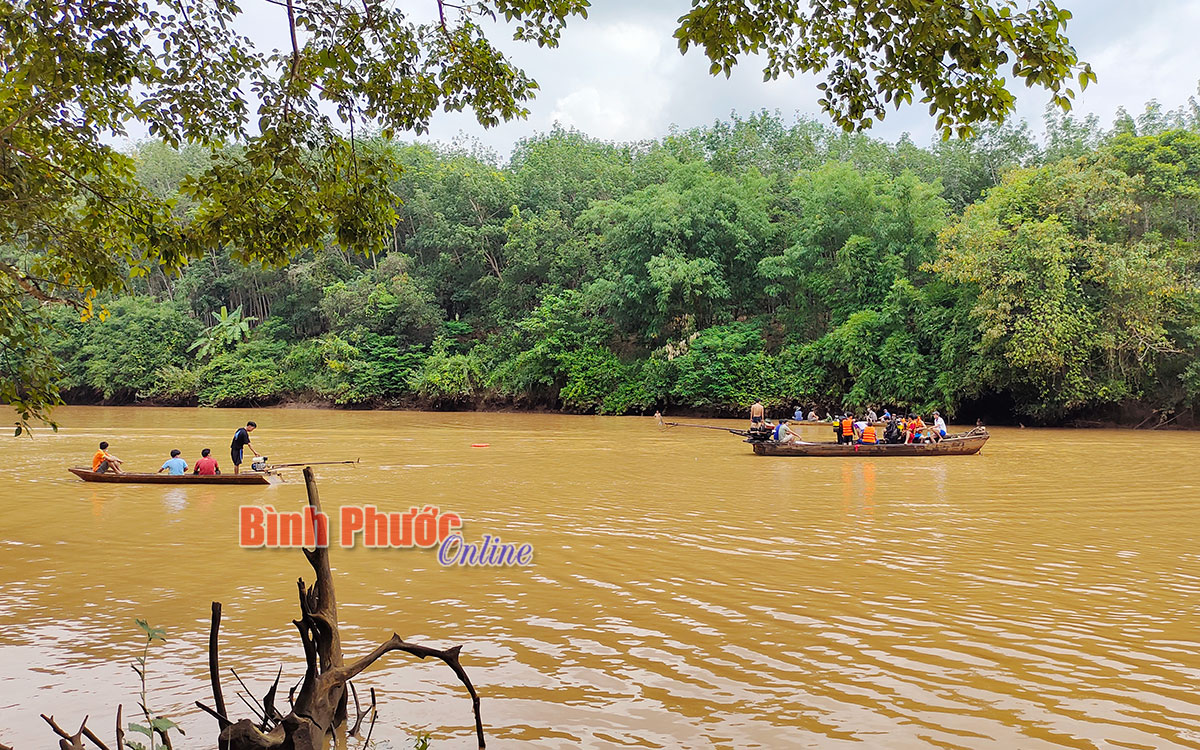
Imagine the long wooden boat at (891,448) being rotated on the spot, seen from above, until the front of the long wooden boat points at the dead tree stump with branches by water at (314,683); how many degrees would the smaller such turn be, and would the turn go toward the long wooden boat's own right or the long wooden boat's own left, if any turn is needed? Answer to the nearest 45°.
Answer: approximately 90° to the long wooden boat's own right

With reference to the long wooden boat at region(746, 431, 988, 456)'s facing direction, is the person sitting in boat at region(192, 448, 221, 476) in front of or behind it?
behind

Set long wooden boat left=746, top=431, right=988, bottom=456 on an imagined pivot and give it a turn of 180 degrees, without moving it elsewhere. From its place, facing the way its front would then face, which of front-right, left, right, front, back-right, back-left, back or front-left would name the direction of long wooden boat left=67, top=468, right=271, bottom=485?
front-left

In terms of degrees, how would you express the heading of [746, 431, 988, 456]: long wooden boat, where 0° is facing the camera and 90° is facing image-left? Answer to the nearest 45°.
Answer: approximately 270°

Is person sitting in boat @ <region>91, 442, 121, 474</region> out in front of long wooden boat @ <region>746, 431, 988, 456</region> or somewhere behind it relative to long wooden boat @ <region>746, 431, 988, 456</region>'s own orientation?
behind

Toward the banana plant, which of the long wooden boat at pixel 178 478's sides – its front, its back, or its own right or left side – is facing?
right

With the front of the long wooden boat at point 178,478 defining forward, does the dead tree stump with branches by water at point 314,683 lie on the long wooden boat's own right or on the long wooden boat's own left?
on the long wooden boat's own left

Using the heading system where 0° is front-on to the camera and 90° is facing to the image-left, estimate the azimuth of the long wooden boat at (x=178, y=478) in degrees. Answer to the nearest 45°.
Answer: approximately 90°
